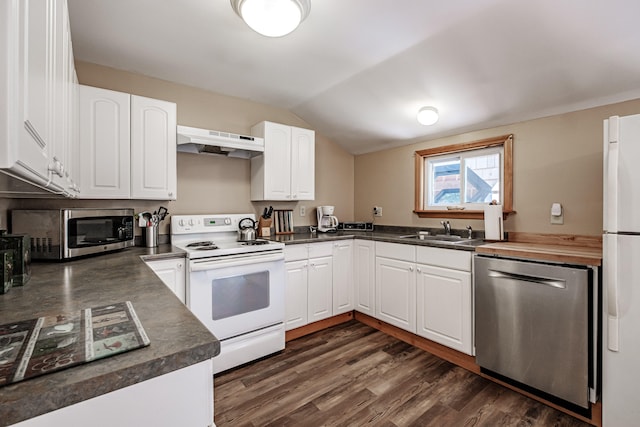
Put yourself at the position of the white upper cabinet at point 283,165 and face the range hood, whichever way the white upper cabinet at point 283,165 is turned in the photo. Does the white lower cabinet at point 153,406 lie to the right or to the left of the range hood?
left

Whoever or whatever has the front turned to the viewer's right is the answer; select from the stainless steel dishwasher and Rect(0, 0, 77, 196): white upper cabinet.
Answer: the white upper cabinet

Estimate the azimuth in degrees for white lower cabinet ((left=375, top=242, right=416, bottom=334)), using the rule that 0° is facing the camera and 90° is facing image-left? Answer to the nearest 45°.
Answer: approximately 45°

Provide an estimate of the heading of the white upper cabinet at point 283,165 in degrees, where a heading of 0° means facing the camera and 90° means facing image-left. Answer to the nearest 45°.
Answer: approximately 315°

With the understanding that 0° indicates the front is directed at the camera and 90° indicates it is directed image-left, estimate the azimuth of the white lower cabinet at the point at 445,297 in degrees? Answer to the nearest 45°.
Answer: approximately 45°

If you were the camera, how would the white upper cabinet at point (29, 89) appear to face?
facing to the right of the viewer

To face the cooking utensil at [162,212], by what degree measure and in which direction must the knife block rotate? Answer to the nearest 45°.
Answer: approximately 135° to its right

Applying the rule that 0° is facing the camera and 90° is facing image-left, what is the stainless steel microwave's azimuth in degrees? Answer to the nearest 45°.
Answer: approximately 315°

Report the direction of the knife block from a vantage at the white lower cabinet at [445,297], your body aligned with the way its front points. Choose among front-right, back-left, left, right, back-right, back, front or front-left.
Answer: front-right

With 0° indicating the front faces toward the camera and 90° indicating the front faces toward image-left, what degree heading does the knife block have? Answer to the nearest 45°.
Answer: approximately 315°
